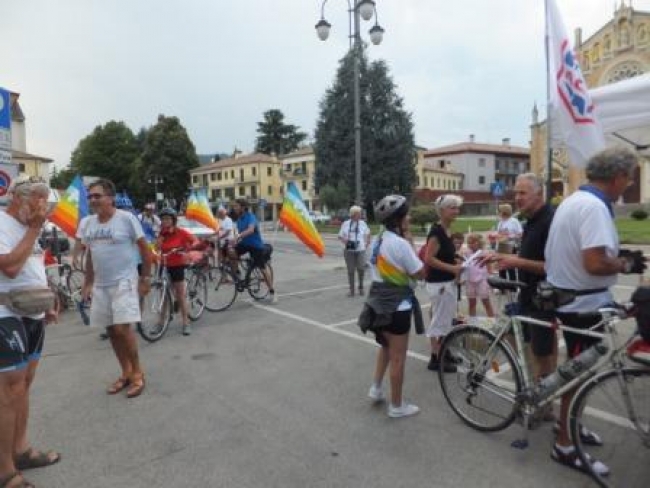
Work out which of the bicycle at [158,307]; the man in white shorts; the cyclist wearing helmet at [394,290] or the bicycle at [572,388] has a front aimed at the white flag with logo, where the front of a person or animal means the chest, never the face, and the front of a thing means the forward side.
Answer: the cyclist wearing helmet

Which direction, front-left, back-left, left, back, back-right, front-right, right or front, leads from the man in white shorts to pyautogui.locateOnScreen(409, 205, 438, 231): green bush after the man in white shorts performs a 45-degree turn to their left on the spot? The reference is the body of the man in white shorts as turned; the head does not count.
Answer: back-left

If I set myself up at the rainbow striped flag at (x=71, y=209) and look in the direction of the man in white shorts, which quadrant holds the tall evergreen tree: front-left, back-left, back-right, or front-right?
back-left

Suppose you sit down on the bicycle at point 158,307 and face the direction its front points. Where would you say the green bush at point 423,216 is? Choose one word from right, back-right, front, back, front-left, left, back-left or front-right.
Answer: back

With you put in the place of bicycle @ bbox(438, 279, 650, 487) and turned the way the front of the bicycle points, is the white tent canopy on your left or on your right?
on your left

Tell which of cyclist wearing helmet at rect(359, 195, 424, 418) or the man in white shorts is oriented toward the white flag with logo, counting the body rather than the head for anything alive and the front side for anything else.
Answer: the cyclist wearing helmet

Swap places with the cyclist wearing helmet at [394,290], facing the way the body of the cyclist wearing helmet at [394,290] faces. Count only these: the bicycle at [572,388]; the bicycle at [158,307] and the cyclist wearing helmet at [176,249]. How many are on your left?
2

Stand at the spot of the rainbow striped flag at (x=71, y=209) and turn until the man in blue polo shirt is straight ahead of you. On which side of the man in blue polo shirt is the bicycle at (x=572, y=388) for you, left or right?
right

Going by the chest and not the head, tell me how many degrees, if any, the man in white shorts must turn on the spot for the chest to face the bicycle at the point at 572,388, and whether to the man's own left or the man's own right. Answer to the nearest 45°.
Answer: approximately 90° to the man's own left

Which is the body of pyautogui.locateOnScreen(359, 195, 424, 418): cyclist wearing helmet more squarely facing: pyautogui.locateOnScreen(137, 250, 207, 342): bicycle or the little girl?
the little girl

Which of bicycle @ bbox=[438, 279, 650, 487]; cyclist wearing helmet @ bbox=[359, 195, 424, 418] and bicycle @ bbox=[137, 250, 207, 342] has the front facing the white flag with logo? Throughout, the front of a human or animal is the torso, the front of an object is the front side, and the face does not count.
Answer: the cyclist wearing helmet

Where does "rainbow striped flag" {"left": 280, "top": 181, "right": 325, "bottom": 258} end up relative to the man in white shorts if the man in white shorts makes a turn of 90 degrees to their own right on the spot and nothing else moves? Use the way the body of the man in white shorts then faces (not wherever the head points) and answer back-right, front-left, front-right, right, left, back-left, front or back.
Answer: right
